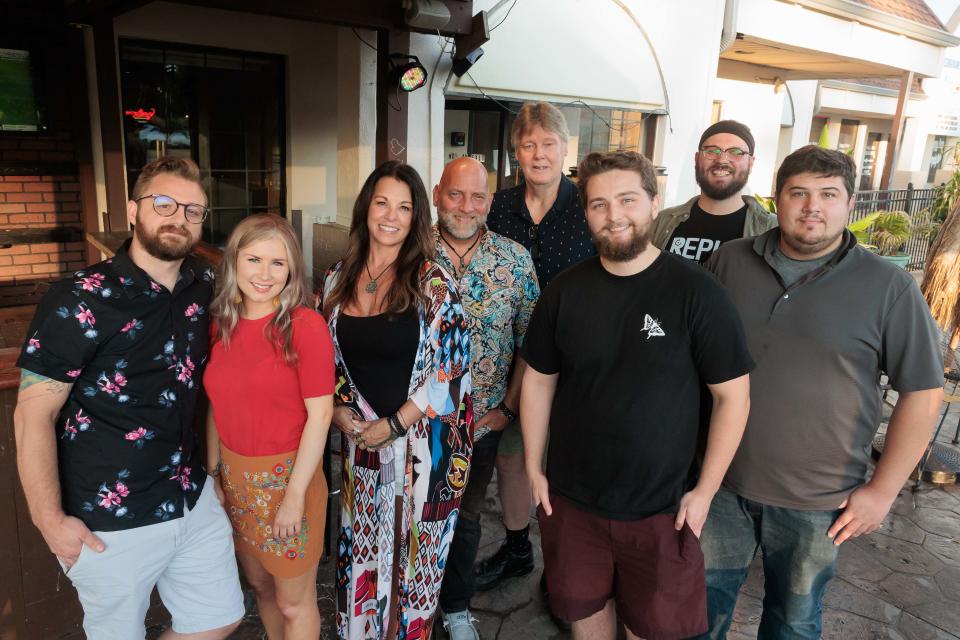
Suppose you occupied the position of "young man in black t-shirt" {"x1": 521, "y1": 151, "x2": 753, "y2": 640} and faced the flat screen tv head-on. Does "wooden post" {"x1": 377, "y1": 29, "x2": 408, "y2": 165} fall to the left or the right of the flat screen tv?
right

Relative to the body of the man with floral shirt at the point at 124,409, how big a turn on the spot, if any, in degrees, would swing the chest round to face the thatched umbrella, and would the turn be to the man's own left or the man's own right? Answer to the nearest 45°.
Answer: approximately 45° to the man's own left

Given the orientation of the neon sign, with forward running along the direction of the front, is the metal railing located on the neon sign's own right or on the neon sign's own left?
on the neon sign's own left

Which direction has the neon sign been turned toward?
toward the camera

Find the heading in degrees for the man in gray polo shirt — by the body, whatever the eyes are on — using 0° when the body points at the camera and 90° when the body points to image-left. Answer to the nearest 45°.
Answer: approximately 45°

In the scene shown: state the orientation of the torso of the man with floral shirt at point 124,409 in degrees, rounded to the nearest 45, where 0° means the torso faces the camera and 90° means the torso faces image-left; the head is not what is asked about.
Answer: approximately 315°

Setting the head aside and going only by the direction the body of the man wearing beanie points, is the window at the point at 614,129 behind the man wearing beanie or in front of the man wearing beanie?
behind

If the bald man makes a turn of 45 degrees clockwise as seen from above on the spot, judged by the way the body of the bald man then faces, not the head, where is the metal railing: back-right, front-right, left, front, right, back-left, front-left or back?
back

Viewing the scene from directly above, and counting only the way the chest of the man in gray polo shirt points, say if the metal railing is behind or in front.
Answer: behind

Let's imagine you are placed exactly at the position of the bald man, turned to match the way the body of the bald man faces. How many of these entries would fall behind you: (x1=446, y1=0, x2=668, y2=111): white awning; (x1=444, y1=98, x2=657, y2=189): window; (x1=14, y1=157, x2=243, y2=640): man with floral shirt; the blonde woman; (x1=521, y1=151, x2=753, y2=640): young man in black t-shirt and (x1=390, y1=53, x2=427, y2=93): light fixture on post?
3

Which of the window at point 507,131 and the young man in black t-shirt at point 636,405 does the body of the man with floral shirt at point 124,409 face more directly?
the young man in black t-shirt

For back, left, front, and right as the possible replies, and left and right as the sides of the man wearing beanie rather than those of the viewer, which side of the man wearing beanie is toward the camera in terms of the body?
front

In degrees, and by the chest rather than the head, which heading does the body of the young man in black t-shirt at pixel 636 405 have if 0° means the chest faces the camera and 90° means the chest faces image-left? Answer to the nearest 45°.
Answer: approximately 0°

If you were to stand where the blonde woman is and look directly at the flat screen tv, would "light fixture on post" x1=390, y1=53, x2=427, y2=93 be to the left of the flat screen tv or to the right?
right

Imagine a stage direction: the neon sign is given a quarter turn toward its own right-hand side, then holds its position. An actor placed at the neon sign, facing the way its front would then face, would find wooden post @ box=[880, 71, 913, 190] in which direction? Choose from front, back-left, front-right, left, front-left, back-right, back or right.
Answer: back

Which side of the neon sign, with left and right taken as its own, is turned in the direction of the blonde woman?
front
